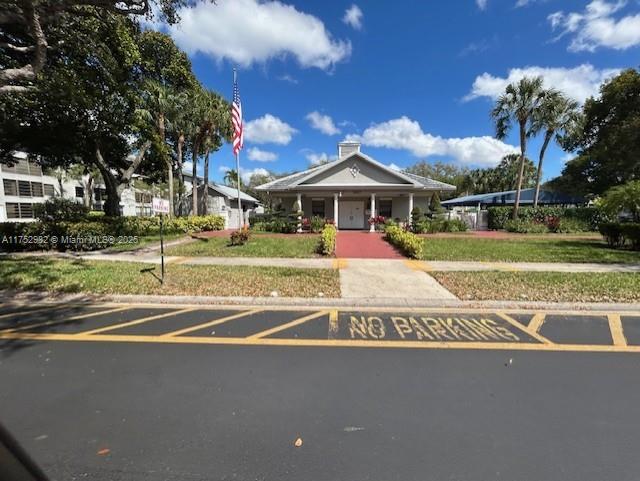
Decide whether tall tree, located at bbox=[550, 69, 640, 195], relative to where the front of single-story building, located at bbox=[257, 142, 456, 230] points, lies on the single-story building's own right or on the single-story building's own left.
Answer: on the single-story building's own left

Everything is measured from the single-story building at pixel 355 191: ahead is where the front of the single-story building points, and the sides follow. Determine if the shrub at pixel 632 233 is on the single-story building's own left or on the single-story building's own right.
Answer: on the single-story building's own left

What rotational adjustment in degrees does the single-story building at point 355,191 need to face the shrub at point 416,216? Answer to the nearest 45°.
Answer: approximately 90° to its left

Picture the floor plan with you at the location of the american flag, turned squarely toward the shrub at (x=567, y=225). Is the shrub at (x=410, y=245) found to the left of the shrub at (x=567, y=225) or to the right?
right

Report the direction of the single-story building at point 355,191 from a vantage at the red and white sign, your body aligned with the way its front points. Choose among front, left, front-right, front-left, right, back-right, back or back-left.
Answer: back-left

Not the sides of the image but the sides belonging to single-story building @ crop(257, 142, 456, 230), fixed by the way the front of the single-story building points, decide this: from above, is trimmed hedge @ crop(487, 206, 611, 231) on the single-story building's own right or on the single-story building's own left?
on the single-story building's own left

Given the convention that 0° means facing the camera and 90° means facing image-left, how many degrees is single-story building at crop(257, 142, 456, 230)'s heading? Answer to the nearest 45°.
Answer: approximately 0°

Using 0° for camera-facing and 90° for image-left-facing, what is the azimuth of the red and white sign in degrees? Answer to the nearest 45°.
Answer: approximately 0°

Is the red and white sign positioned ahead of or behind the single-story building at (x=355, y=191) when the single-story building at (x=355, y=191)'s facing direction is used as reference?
ahead

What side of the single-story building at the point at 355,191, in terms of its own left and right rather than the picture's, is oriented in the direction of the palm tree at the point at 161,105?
right

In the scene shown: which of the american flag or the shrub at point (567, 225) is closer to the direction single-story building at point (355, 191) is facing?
the american flag

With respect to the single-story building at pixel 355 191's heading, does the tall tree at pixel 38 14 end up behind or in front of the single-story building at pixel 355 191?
in front

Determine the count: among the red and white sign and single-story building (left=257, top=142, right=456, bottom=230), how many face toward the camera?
2

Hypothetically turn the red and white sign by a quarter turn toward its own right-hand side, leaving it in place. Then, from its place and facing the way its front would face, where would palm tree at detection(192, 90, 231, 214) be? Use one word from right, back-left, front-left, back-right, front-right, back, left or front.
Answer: right

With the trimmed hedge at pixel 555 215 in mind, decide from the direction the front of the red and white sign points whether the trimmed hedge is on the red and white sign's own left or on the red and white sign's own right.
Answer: on the red and white sign's own left

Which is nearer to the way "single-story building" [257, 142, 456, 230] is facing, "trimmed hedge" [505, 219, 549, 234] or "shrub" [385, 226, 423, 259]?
the shrub

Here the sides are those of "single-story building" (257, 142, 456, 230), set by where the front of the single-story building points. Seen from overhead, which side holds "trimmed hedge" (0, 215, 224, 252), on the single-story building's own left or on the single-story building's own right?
on the single-story building's own right
